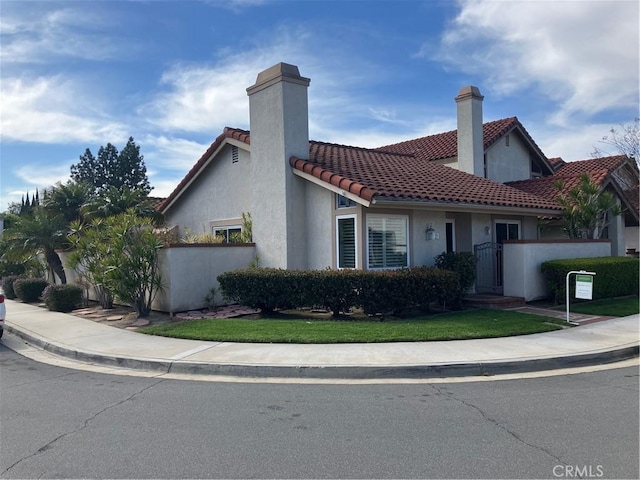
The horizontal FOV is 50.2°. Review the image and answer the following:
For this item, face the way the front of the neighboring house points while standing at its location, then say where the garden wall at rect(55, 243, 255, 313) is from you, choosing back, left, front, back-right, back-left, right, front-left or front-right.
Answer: right

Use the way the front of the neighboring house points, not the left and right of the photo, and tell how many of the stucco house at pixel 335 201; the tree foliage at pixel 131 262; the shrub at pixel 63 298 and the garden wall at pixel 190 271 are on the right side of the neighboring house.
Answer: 4

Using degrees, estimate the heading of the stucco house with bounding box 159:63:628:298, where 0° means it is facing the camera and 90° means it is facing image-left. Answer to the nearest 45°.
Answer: approximately 315°

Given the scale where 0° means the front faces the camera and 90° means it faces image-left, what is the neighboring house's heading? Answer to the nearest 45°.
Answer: approximately 315°

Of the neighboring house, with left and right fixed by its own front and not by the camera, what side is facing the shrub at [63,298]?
right

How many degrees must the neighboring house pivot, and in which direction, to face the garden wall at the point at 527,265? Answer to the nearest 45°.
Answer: approximately 45° to its right

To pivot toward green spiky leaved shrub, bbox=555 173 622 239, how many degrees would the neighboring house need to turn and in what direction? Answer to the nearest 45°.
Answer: approximately 45° to its right

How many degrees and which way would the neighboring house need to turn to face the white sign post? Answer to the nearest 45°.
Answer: approximately 45° to its right

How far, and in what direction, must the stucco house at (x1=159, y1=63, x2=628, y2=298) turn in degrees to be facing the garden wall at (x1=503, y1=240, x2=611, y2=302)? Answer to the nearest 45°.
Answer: approximately 45° to its left

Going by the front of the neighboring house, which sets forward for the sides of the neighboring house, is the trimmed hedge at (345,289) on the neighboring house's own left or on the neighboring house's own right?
on the neighboring house's own right

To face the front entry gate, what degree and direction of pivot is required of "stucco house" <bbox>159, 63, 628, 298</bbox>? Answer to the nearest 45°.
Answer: approximately 45° to its left

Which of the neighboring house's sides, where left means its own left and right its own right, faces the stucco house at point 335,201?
right

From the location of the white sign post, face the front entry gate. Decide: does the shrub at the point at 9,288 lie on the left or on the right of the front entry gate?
left
